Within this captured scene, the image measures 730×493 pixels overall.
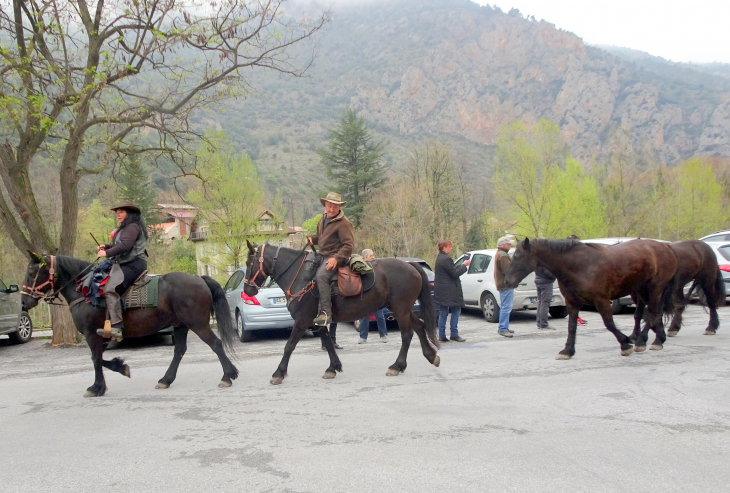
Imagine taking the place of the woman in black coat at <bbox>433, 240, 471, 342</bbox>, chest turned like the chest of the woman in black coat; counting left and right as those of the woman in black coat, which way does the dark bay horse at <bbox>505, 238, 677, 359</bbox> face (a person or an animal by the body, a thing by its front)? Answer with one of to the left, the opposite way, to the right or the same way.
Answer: the opposite way

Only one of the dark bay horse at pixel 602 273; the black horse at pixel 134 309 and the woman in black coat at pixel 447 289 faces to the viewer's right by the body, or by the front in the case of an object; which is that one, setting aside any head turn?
the woman in black coat

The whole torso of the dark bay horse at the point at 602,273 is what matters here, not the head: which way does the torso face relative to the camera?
to the viewer's left

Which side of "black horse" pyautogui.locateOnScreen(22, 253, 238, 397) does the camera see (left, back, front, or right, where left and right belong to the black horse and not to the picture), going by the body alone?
left

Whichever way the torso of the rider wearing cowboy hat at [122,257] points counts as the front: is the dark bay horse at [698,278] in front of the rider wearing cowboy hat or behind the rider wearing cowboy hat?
behind

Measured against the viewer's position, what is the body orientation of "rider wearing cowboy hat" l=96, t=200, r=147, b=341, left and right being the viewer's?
facing to the left of the viewer

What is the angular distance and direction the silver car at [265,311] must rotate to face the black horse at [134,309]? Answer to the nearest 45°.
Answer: approximately 135° to its left

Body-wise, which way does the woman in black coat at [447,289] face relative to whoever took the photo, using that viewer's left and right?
facing to the right of the viewer

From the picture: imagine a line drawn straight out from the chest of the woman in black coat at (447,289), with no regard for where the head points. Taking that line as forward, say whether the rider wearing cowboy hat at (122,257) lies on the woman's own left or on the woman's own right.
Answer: on the woman's own right

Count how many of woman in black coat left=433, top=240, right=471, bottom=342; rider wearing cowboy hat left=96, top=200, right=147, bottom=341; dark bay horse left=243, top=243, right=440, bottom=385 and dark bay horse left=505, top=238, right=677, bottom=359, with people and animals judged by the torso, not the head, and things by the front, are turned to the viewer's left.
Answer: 3

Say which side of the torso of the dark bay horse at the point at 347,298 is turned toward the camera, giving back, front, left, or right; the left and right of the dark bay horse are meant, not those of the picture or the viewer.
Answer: left

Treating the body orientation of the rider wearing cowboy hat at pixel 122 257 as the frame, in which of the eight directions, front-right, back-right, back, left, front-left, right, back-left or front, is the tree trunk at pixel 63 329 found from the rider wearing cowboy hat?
right
